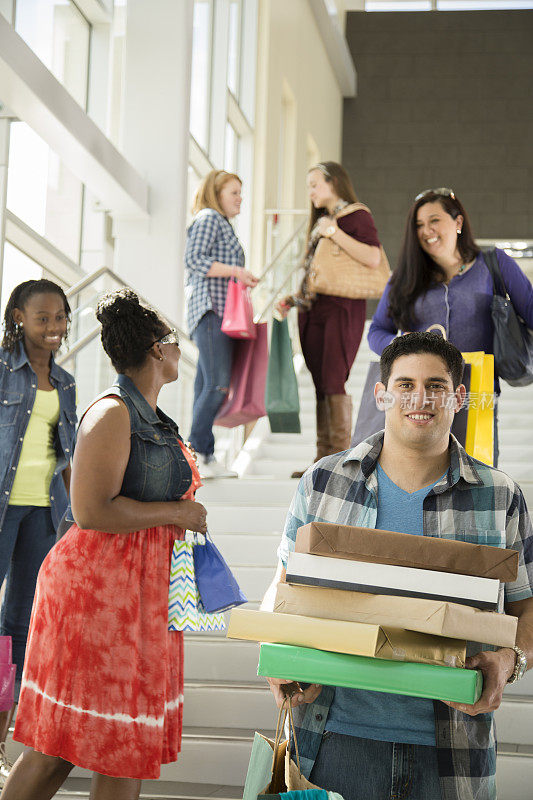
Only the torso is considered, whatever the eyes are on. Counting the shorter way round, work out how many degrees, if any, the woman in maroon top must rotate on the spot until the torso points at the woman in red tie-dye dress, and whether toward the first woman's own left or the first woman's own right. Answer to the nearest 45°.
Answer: approximately 45° to the first woman's own left

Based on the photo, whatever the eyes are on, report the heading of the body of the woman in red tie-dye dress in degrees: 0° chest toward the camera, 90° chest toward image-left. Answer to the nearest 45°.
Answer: approximately 270°

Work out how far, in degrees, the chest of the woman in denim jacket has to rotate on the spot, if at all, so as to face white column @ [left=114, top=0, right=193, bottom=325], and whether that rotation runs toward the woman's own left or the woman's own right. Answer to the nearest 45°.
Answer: approximately 135° to the woman's own left

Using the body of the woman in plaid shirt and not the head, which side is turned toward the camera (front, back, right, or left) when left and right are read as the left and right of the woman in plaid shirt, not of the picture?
right

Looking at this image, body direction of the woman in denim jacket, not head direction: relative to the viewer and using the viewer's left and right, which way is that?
facing the viewer and to the right of the viewer

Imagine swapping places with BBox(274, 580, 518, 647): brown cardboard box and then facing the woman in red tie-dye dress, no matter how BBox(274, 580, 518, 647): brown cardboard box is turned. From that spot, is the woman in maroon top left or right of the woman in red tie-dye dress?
right

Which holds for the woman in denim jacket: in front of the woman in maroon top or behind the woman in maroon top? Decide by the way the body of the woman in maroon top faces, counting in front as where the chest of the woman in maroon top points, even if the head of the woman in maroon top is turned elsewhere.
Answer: in front

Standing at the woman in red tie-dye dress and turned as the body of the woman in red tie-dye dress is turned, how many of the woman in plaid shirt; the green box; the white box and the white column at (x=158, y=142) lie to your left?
2

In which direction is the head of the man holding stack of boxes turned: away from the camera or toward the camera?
toward the camera

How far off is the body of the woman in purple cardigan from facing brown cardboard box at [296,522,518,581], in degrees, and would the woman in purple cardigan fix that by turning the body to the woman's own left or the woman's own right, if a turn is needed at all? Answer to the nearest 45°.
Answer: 0° — they already face it

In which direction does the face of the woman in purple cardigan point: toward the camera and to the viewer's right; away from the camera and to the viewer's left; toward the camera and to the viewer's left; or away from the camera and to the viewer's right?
toward the camera and to the viewer's left

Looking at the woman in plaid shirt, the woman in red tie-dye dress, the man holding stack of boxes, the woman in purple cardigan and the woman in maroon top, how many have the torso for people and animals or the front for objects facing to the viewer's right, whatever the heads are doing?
2

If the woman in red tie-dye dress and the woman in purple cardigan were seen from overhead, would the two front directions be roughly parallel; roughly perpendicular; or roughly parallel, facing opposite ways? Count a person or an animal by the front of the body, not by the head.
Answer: roughly perpendicular

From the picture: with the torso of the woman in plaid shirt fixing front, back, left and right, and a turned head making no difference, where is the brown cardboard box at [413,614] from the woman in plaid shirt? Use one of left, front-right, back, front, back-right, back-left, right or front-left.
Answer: right

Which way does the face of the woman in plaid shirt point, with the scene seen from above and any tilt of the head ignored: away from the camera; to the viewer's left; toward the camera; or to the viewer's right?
to the viewer's right

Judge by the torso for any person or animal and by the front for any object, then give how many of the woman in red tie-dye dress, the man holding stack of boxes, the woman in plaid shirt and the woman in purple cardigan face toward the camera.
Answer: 2

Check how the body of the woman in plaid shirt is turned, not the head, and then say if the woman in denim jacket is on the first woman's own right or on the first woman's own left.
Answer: on the first woman's own right

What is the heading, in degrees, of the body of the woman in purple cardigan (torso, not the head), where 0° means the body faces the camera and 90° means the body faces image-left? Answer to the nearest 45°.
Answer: approximately 0°

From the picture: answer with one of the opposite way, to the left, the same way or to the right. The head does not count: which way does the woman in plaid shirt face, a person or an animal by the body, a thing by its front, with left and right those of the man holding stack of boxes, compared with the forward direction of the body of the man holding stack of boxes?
to the left
